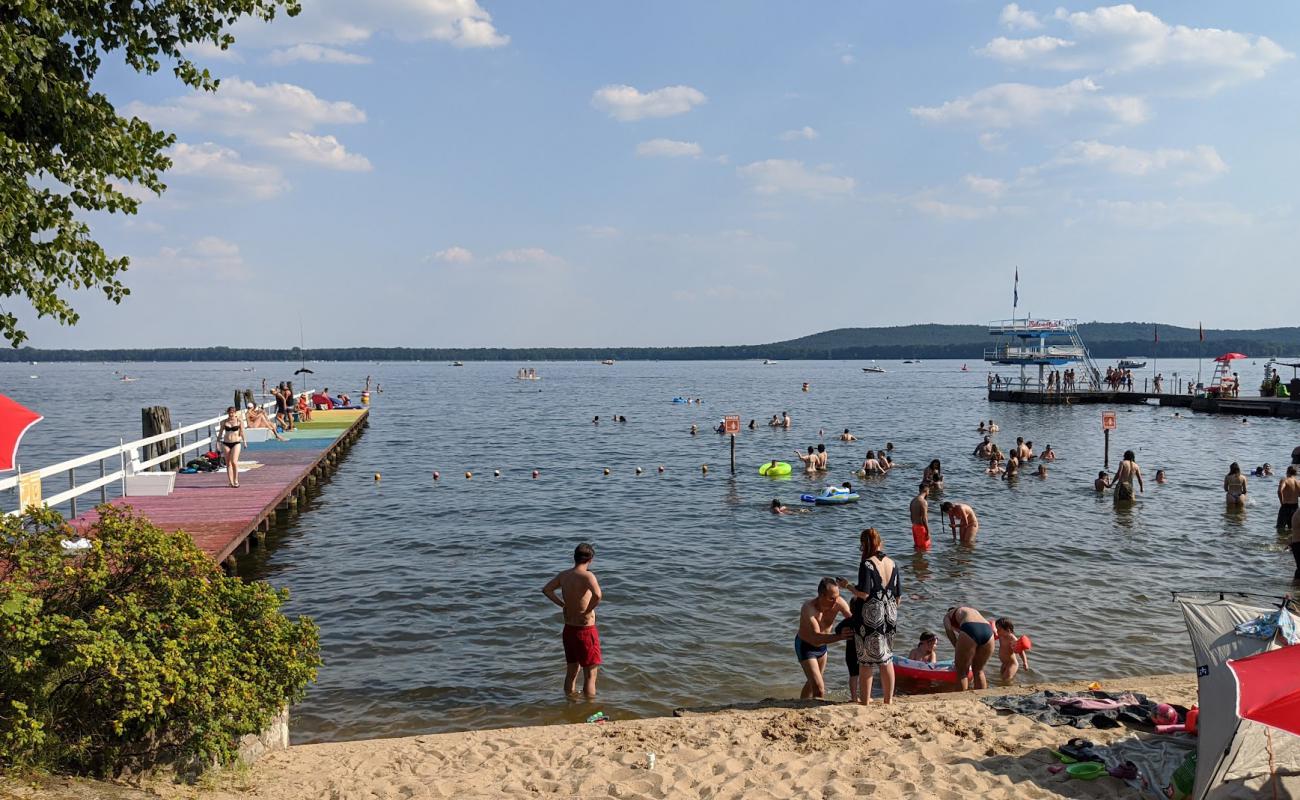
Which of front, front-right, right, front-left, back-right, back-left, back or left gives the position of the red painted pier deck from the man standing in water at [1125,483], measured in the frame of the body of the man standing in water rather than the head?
back-left

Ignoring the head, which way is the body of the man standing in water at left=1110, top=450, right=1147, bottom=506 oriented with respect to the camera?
away from the camera

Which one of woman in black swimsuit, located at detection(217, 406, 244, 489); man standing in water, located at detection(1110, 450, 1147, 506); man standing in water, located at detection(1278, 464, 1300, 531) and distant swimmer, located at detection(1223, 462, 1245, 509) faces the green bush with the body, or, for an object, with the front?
the woman in black swimsuit

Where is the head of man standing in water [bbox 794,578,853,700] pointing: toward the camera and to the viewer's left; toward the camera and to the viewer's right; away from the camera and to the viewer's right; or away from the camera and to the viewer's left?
toward the camera and to the viewer's right

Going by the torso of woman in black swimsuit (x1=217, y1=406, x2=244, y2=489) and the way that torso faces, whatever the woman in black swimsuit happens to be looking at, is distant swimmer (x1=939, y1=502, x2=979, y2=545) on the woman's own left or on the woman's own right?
on the woman's own left

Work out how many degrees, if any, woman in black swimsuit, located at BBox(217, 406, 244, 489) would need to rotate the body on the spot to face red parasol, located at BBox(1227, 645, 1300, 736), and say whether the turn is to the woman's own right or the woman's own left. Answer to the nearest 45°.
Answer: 0° — they already face it
